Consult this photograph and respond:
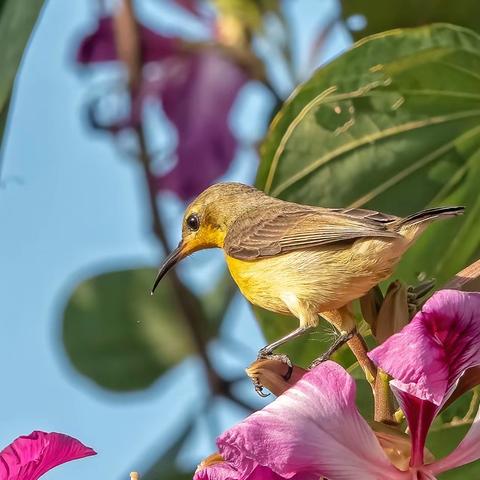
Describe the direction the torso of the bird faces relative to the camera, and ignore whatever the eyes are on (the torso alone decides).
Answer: to the viewer's left

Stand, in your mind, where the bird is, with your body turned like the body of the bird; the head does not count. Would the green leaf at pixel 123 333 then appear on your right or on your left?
on your right

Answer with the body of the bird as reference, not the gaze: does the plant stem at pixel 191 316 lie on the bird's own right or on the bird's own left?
on the bird's own right
